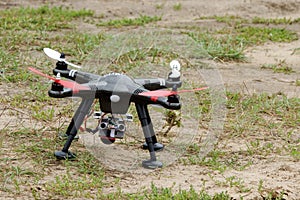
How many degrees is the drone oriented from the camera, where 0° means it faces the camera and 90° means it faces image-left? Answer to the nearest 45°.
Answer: approximately 0°

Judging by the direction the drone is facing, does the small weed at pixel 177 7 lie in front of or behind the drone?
behind
